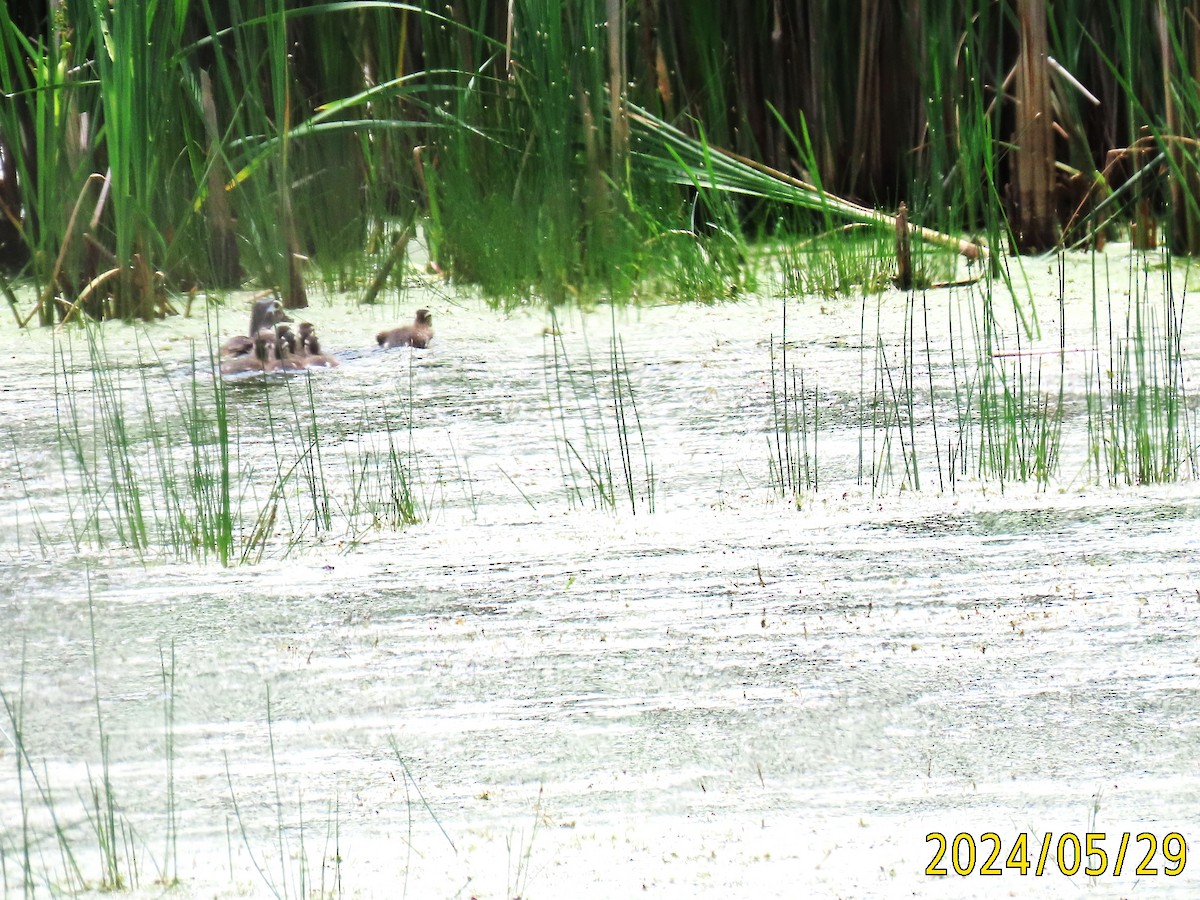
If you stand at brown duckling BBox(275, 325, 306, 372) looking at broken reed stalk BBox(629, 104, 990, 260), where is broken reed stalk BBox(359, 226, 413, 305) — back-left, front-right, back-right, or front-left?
front-left

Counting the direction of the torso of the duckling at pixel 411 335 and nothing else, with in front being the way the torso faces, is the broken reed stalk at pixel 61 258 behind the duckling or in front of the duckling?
behind

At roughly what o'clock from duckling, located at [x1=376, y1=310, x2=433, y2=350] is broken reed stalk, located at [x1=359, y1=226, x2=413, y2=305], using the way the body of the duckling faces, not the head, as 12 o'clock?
The broken reed stalk is roughly at 9 o'clock from the duckling.

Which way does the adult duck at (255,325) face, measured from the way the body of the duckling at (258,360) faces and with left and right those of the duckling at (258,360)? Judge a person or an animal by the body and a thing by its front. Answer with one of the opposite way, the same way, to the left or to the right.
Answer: the same way

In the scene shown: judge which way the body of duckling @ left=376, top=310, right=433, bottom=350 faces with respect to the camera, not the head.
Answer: to the viewer's right
